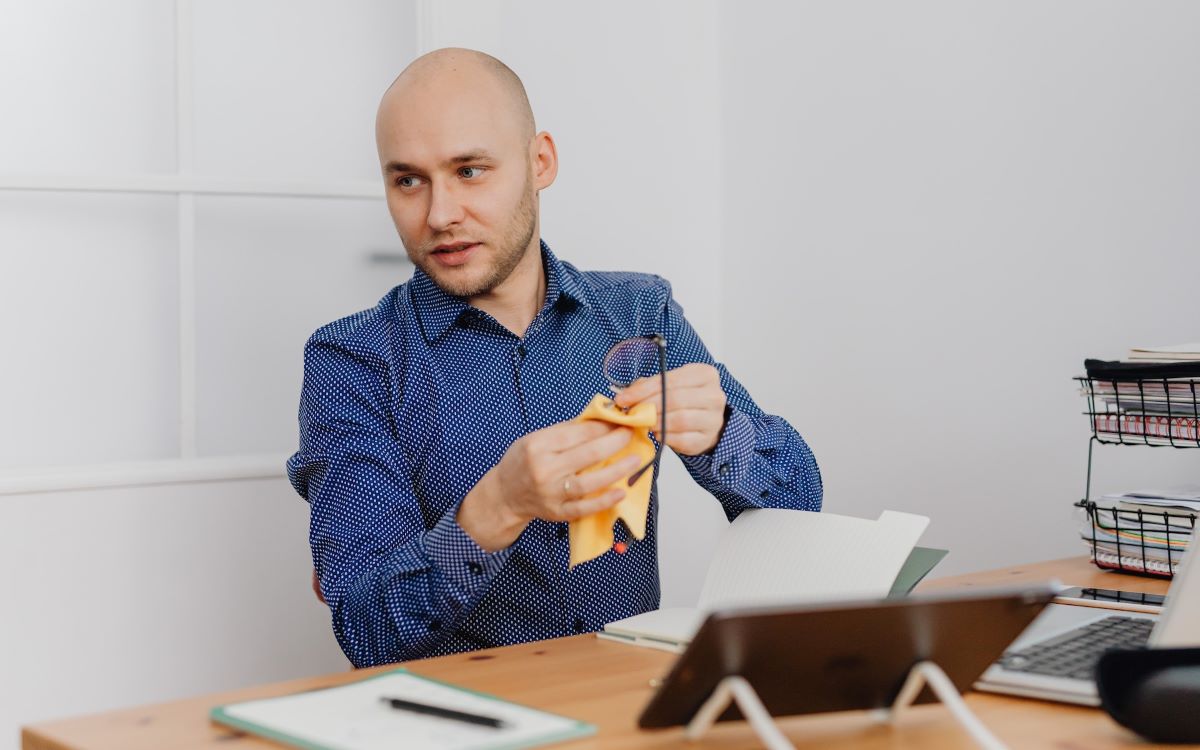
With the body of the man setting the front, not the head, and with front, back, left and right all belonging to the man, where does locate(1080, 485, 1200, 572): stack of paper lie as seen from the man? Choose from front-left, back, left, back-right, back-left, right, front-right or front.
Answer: front-left

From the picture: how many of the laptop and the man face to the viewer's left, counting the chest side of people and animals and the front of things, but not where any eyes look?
1

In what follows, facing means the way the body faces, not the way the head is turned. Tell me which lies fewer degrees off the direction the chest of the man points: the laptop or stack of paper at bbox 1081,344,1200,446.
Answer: the laptop

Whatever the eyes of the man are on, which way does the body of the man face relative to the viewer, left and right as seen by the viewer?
facing the viewer and to the right of the viewer

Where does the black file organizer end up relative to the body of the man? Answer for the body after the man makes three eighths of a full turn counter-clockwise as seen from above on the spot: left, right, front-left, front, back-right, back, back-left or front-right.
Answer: right

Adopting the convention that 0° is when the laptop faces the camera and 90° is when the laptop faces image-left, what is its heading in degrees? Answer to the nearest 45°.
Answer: approximately 90°

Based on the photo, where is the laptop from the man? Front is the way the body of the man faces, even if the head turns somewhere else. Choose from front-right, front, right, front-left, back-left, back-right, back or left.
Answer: front

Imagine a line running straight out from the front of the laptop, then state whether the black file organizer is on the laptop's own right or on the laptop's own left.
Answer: on the laptop's own right

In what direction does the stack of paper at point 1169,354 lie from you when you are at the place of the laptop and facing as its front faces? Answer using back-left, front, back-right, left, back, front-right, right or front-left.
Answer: right

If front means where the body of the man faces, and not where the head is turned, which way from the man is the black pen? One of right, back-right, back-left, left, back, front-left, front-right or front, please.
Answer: front-right

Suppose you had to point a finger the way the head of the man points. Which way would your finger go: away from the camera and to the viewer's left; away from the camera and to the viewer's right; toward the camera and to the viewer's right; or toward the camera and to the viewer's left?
toward the camera and to the viewer's left

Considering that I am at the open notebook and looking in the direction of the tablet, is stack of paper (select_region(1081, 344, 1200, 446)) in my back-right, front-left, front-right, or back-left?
back-left

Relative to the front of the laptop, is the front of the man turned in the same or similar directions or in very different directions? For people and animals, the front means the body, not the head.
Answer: very different directions

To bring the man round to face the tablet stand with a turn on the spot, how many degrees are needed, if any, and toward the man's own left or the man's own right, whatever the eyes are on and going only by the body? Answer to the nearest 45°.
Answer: approximately 45° to the man's own right
